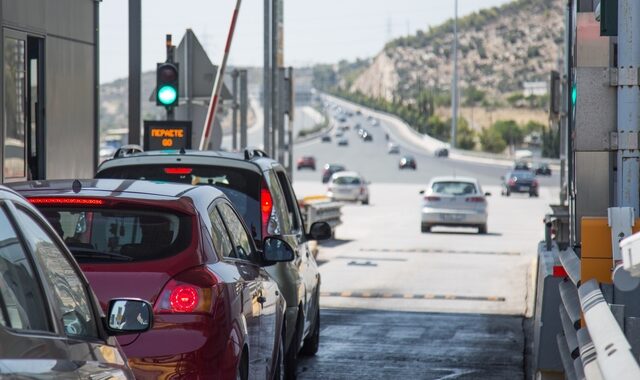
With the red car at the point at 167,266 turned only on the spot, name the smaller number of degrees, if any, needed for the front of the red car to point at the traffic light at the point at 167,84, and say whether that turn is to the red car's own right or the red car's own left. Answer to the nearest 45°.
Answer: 0° — it already faces it

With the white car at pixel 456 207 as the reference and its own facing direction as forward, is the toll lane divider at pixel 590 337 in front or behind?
behind

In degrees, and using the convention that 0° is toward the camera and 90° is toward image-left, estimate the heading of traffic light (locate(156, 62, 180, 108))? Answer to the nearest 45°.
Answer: approximately 0°

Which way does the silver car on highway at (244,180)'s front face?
away from the camera

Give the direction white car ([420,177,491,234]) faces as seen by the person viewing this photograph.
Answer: facing away from the viewer

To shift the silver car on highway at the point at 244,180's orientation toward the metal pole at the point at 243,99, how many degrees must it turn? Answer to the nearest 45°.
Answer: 0° — it already faces it

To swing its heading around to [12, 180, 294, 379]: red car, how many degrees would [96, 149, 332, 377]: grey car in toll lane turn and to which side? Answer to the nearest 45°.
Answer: approximately 180°

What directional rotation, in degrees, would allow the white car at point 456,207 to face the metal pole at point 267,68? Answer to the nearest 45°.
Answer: approximately 180°

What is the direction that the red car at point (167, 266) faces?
away from the camera
